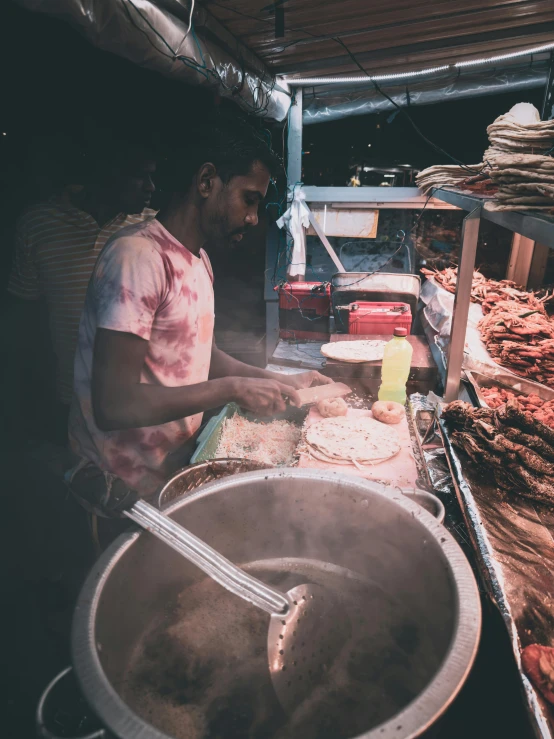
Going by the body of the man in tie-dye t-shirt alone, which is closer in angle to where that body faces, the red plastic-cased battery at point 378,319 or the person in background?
the red plastic-cased battery

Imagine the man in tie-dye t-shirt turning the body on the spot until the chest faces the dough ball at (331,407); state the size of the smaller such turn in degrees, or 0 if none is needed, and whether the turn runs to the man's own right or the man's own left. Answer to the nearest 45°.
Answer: approximately 45° to the man's own left

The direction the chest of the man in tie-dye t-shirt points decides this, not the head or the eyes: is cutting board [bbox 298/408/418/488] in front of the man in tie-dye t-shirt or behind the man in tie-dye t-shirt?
in front

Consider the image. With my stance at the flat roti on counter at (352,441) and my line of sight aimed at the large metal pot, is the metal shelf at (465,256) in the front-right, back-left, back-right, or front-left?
back-left

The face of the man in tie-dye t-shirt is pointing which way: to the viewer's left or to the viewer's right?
to the viewer's right

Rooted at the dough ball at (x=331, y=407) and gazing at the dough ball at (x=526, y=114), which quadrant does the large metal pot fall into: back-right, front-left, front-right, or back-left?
back-right

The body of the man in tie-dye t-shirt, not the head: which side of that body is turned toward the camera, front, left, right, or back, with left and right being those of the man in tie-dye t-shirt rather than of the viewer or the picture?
right

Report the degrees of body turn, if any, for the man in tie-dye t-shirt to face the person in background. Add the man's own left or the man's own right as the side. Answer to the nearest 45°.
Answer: approximately 135° to the man's own left

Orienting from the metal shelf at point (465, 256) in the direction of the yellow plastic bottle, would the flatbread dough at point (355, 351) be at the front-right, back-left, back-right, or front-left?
front-right

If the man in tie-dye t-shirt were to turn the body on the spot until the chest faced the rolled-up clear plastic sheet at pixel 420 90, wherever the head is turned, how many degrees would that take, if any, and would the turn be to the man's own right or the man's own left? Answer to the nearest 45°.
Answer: approximately 45° to the man's own left
